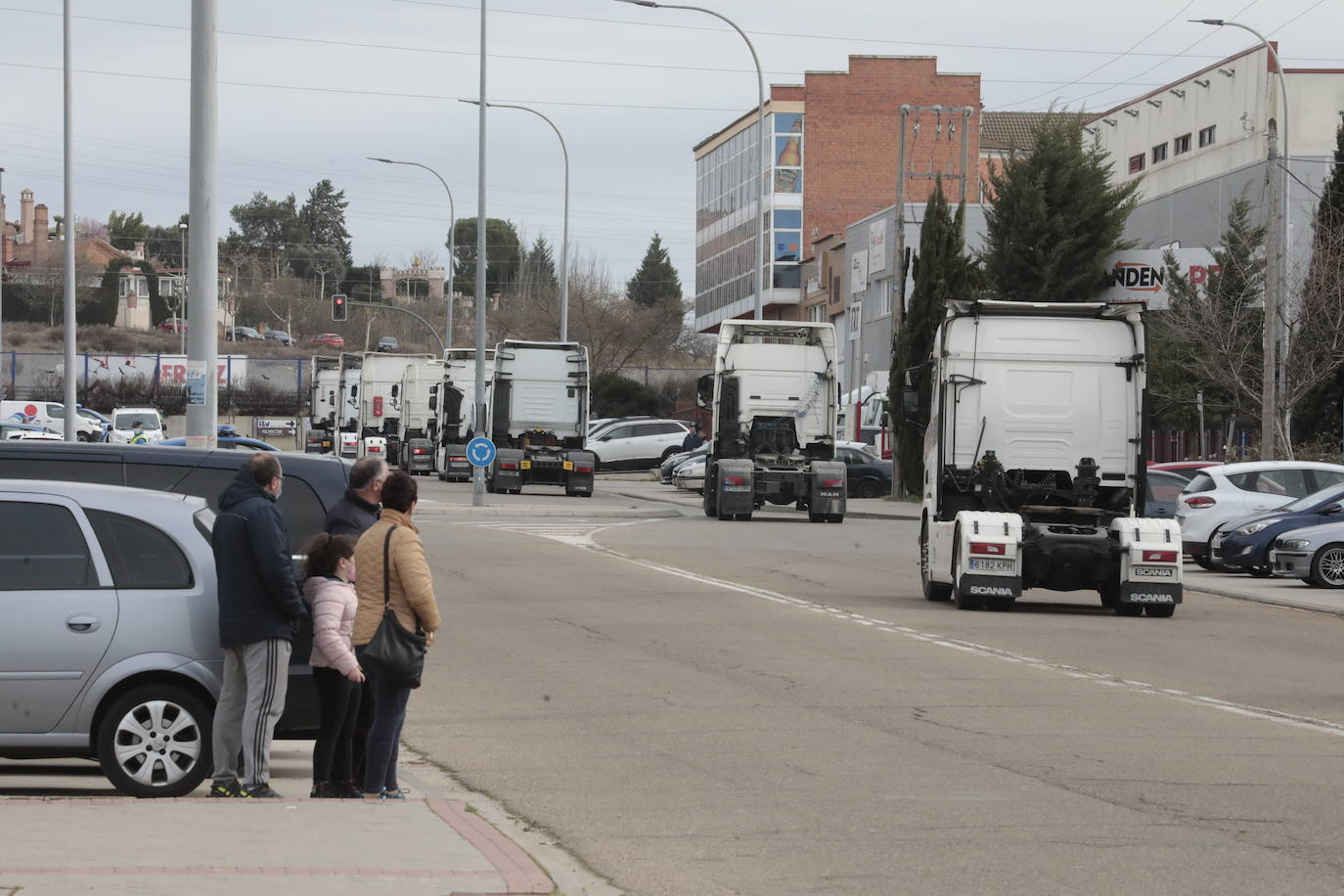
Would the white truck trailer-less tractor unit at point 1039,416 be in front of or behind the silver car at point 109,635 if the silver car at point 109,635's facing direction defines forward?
behind

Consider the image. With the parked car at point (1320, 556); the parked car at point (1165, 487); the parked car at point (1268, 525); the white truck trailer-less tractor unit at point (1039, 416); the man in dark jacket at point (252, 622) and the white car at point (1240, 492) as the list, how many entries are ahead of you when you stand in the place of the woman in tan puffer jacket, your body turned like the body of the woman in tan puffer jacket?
5

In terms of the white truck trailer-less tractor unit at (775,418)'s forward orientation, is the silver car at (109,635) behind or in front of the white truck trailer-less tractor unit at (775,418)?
behind

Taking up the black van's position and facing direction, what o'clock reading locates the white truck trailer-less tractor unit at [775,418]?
The white truck trailer-less tractor unit is roughly at 4 o'clock from the black van.

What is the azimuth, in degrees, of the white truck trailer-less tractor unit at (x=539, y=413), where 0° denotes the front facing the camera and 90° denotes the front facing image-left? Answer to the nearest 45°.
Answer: approximately 180°

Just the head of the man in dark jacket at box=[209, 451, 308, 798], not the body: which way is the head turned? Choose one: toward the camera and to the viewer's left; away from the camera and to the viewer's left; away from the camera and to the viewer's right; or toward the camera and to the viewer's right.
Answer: away from the camera and to the viewer's right

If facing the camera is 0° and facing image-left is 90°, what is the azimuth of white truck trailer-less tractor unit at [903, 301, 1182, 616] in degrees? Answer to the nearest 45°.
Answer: approximately 180°

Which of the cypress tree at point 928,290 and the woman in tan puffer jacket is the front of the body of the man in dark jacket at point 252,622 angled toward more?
the cypress tree

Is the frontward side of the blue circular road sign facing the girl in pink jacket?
yes

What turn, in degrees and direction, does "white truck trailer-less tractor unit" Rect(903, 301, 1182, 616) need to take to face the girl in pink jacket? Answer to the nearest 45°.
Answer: approximately 180°

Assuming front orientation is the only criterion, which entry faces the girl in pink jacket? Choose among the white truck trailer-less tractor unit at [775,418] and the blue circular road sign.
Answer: the blue circular road sign

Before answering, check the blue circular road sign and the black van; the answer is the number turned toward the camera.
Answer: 1

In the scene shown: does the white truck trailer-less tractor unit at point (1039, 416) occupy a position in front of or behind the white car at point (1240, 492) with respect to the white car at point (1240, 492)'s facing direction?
behind

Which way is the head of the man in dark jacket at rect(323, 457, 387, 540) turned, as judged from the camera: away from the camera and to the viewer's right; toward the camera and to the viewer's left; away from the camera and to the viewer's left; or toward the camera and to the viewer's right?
away from the camera and to the viewer's right

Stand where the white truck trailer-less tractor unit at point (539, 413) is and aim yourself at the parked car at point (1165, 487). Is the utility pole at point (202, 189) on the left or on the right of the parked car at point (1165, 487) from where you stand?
right

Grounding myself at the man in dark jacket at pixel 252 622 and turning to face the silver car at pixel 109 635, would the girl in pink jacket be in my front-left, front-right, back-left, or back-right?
back-right

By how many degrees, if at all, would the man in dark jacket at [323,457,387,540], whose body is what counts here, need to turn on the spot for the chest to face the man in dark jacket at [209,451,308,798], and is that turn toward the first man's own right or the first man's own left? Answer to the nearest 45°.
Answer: approximately 180°

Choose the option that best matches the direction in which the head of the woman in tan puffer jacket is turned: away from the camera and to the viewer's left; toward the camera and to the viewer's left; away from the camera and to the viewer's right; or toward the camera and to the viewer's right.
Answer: away from the camera and to the viewer's right

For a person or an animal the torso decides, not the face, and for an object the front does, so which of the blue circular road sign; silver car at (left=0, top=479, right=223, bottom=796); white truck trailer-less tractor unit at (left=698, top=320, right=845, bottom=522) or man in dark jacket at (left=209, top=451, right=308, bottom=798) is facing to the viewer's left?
the silver car
